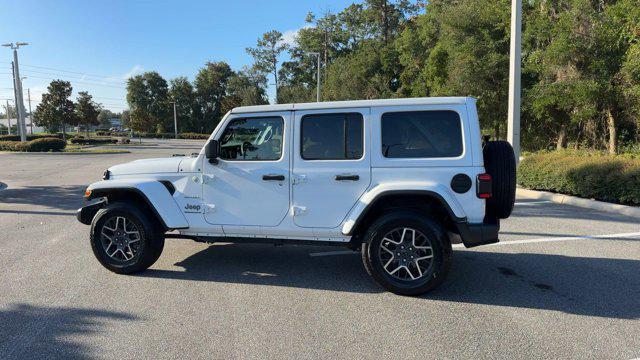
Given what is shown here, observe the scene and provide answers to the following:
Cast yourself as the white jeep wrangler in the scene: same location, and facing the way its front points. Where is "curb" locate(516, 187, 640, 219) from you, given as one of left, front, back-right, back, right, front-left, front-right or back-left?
back-right

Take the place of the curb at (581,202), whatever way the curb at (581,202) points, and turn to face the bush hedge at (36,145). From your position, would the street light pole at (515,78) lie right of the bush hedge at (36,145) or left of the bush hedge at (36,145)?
right

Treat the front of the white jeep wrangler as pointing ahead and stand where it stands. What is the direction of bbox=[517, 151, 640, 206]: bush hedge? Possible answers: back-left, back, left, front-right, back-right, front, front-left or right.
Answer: back-right

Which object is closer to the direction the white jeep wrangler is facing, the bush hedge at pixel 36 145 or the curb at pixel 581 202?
the bush hedge

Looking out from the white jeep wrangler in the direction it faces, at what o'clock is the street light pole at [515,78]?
The street light pole is roughly at 4 o'clock from the white jeep wrangler.

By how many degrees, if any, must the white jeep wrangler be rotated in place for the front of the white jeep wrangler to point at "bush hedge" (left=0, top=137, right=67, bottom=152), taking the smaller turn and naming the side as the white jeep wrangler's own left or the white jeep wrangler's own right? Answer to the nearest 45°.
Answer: approximately 45° to the white jeep wrangler's own right

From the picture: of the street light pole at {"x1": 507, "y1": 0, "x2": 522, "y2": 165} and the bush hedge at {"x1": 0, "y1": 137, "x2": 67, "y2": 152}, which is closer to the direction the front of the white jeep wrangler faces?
the bush hedge

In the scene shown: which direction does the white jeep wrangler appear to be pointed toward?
to the viewer's left
